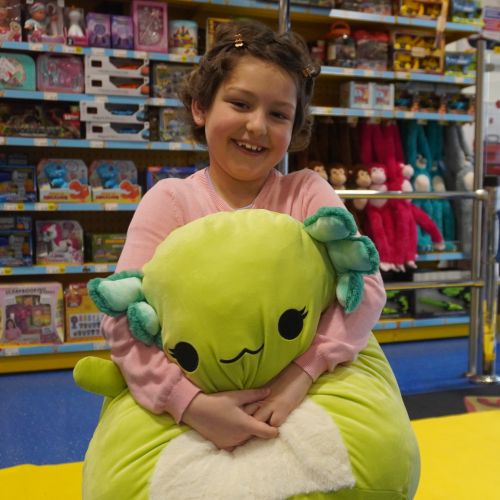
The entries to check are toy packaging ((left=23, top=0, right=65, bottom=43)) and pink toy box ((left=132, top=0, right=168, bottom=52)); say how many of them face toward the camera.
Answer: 2

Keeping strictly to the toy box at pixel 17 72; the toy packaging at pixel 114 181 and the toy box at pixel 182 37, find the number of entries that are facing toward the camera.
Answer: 3

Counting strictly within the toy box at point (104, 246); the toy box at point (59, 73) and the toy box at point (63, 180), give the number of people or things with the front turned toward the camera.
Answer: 3
